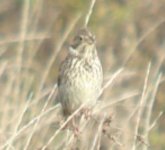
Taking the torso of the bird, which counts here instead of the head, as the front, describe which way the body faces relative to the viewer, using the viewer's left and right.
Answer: facing the viewer and to the right of the viewer
